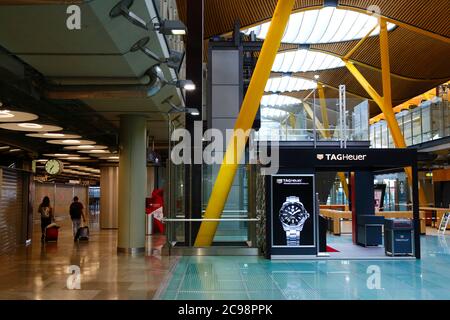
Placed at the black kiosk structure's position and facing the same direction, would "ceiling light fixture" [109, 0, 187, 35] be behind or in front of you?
in front

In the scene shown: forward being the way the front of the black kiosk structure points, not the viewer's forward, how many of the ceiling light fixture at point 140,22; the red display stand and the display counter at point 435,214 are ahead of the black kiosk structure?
1

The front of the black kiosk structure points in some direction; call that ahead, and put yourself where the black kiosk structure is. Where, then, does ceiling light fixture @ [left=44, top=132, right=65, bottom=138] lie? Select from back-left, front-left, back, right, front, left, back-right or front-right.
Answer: right

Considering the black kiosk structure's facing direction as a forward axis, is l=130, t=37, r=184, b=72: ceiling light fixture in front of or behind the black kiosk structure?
in front

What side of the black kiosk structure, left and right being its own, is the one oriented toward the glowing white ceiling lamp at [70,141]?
right

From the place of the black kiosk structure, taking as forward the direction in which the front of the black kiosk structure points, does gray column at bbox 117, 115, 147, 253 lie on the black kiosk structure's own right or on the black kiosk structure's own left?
on the black kiosk structure's own right

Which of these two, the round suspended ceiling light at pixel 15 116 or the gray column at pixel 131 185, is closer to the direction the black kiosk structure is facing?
the round suspended ceiling light

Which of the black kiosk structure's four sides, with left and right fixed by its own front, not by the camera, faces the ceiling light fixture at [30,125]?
right

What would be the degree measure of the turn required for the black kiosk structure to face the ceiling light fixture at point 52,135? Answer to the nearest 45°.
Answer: approximately 90° to its right

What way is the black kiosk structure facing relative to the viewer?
toward the camera

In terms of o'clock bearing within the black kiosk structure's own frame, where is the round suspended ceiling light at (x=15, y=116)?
The round suspended ceiling light is roughly at 2 o'clock from the black kiosk structure.
